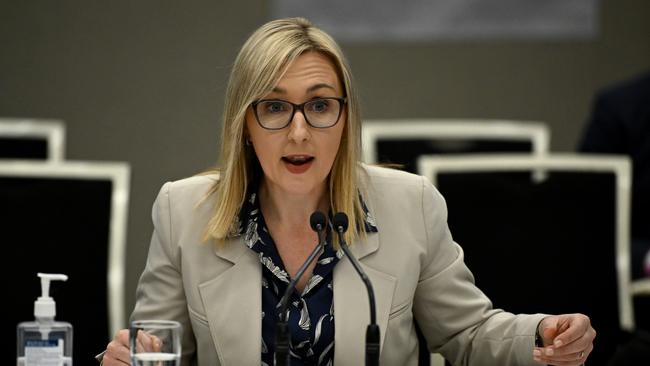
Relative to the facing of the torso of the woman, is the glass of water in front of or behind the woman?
in front

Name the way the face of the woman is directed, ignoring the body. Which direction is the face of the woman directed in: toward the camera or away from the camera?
toward the camera

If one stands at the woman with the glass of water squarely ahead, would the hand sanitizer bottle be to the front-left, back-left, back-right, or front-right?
front-right

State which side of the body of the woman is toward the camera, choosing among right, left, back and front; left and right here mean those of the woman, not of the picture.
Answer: front

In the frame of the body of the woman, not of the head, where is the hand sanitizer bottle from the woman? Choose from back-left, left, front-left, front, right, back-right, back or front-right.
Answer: front-right

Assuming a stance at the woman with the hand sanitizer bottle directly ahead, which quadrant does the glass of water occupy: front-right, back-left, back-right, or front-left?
front-left
